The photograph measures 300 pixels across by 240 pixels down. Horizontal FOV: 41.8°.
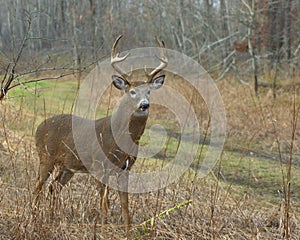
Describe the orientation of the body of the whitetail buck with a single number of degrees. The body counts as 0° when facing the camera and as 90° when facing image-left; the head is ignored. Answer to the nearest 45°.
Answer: approximately 315°
